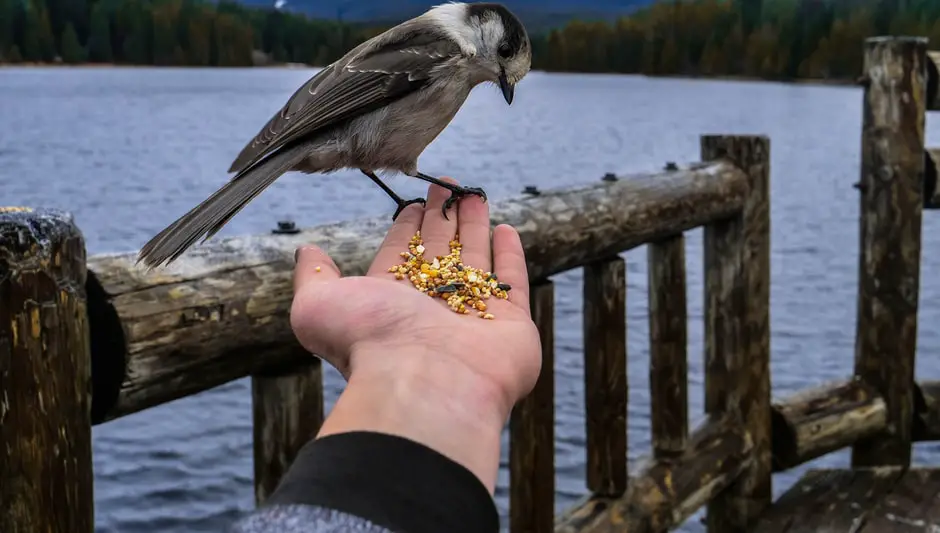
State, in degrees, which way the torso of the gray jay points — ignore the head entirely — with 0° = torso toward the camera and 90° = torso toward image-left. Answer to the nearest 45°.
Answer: approximately 270°

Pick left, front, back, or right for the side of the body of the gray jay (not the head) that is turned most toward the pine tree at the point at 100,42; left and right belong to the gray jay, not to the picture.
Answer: left

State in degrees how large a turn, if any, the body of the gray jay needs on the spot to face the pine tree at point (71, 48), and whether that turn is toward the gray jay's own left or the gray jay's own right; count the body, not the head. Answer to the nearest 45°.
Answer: approximately 90° to the gray jay's own left
